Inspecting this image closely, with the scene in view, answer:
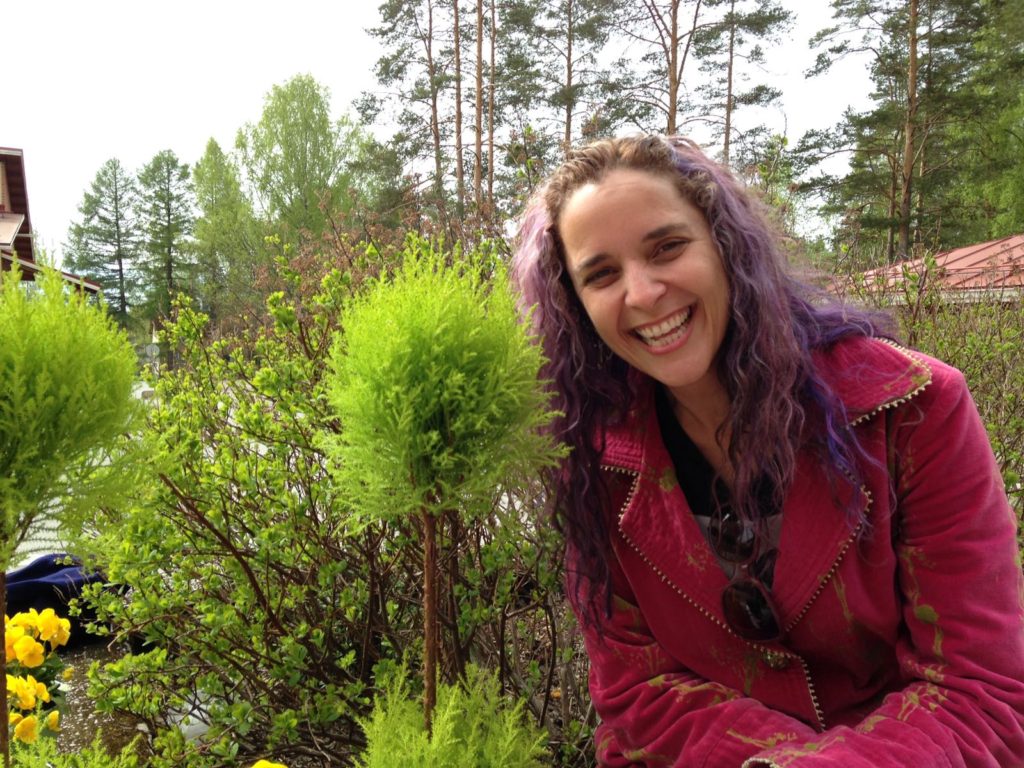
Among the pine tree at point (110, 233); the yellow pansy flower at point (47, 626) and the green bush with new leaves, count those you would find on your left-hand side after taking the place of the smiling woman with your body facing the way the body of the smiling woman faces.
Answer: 0

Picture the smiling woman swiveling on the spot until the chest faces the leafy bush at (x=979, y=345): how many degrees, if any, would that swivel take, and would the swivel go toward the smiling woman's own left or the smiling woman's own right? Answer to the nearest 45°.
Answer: approximately 180°

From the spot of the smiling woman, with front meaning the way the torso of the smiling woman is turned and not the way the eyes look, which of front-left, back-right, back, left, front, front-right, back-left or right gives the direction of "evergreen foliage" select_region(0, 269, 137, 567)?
front-right

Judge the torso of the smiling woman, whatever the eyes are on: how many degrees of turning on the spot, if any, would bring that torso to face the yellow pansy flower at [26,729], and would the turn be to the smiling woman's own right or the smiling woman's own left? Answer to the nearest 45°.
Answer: approximately 90° to the smiling woman's own right

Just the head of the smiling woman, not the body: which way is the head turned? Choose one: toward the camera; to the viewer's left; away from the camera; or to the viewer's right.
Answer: toward the camera

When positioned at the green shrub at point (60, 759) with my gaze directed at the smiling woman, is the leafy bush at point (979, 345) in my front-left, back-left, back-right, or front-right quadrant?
front-left

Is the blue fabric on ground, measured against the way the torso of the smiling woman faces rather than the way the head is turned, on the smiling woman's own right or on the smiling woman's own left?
on the smiling woman's own right

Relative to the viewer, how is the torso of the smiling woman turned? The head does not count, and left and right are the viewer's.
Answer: facing the viewer

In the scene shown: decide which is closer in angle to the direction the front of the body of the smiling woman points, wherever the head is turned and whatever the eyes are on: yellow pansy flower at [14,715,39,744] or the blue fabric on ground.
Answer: the yellow pansy flower

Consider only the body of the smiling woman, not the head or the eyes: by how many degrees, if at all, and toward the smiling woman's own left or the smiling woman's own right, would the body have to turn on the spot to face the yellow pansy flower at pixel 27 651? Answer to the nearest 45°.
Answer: approximately 90° to the smiling woman's own right

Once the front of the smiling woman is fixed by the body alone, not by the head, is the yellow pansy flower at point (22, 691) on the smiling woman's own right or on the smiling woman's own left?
on the smiling woman's own right
